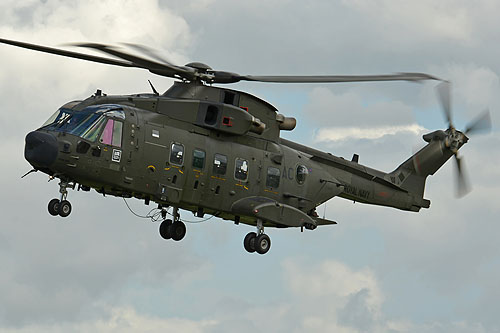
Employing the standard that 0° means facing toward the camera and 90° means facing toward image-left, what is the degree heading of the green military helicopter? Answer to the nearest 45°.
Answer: approximately 45°
